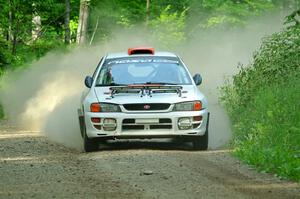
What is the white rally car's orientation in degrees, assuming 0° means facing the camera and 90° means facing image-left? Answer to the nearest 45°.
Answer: approximately 0°

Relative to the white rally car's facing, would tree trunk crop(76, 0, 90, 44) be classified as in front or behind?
behind

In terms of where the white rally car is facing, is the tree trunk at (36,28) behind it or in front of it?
behind

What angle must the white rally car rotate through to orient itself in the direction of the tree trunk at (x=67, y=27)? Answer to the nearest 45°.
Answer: approximately 180°
